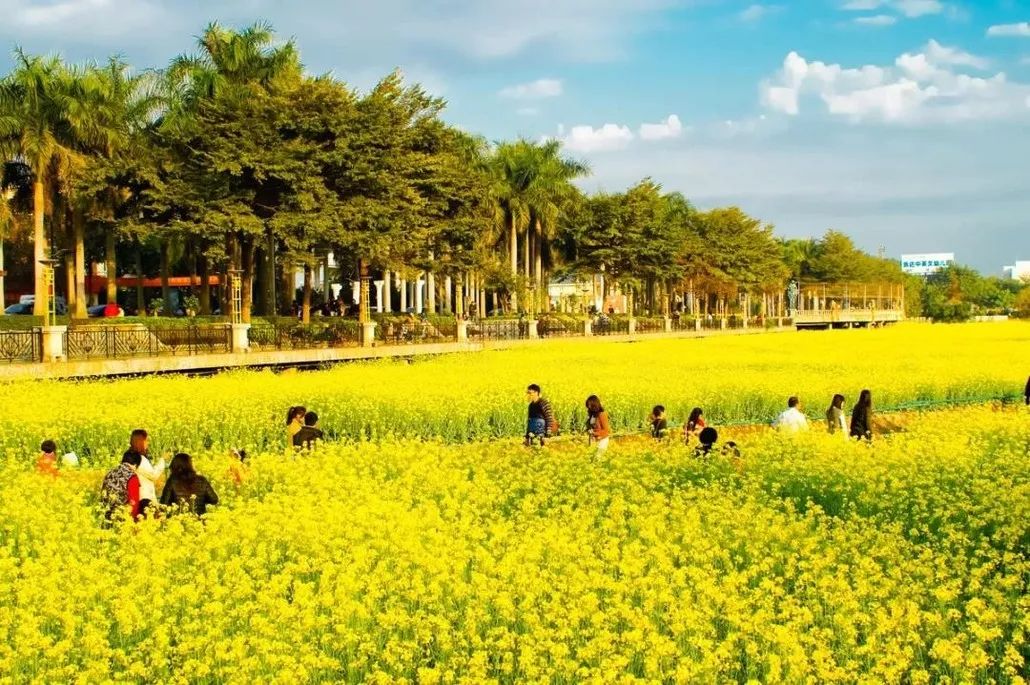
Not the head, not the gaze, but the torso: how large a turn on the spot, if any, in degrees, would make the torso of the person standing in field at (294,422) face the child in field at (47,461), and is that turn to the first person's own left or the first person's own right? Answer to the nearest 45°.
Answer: approximately 135° to the first person's own right

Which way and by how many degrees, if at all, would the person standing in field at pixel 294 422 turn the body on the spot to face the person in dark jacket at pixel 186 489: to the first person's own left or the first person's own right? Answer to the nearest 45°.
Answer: approximately 90° to the first person's own right

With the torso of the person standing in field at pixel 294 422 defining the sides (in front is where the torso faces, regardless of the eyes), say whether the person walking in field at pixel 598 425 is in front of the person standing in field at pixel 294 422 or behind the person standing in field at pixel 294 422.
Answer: in front
